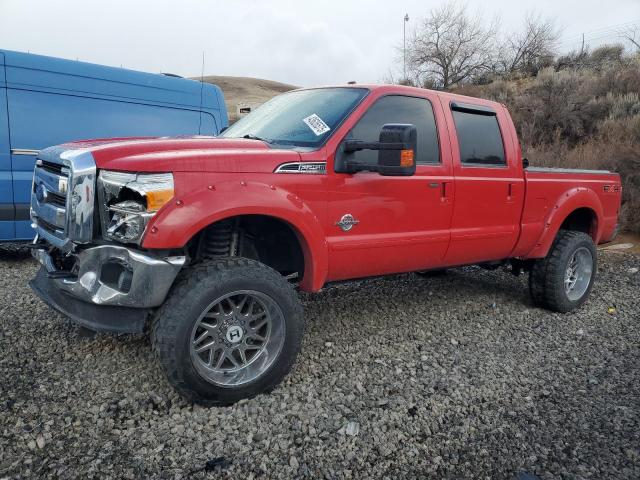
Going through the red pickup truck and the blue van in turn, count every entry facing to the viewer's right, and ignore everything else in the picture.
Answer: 0

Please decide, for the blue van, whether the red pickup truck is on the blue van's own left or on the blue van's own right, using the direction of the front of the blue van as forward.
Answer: on the blue van's own left

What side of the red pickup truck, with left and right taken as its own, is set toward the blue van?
right

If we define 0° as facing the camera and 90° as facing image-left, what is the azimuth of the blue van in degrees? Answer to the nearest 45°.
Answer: approximately 45°

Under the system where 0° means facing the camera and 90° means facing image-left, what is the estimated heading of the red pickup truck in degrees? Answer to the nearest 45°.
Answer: approximately 45°
